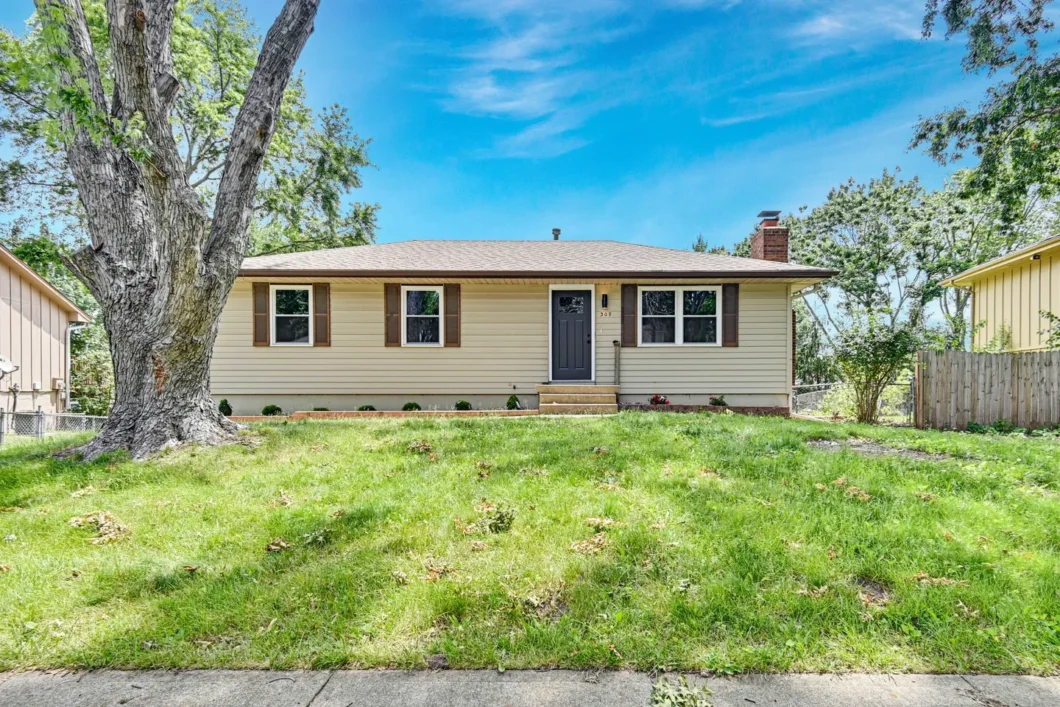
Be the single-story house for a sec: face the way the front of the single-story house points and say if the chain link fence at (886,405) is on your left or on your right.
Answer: on your left

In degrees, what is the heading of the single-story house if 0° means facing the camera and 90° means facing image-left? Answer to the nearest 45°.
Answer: approximately 0°

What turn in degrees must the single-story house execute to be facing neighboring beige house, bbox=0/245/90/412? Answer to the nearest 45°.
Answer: approximately 90° to its right

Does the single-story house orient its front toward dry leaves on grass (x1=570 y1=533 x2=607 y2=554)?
yes

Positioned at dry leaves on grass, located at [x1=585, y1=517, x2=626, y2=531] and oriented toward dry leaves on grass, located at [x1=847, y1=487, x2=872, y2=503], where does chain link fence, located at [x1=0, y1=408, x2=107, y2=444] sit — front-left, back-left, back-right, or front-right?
back-left

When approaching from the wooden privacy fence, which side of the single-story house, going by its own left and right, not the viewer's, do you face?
left

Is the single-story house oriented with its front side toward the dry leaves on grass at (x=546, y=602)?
yes

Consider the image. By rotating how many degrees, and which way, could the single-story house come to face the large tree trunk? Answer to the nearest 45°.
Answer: approximately 45° to its right
